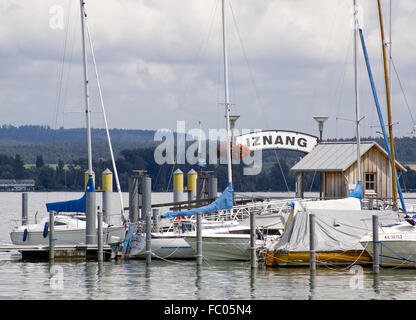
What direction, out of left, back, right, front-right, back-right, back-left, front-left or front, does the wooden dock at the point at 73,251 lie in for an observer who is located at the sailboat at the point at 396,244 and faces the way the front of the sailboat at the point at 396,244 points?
front

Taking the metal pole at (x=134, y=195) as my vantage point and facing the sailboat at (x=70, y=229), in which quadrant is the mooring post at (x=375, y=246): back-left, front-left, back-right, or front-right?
back-left
